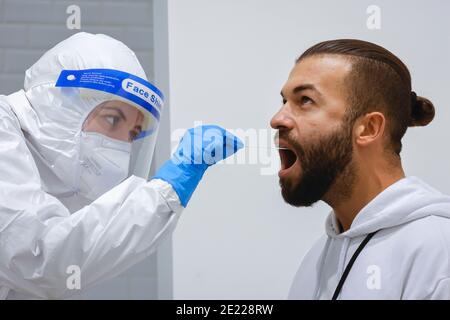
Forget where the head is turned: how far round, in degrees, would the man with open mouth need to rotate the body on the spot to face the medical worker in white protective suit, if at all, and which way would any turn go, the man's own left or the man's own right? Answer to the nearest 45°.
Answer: approximately 45° to the man's own right

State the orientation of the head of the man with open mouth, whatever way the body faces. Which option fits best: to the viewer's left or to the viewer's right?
to the viewer's left

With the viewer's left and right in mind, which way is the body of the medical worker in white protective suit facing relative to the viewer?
facing the viewer and to the right of the viewer

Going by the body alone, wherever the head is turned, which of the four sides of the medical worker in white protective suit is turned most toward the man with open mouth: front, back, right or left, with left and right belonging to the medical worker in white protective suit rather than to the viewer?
front

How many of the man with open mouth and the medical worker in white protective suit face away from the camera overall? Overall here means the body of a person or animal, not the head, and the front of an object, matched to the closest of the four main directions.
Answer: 0
